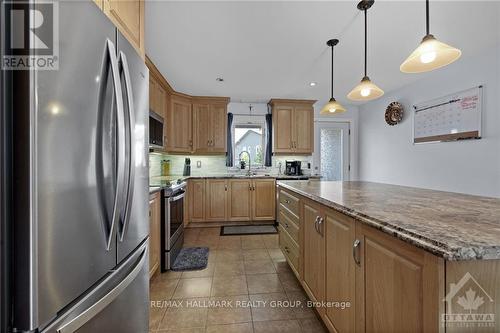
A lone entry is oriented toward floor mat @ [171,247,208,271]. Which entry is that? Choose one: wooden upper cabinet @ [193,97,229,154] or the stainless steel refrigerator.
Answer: the wooden upper cabinet

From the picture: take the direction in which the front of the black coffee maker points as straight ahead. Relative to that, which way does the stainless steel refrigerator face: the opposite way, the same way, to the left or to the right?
to the left

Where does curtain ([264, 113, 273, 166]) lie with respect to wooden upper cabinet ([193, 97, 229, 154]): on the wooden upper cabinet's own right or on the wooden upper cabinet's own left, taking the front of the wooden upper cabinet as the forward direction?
on the wooden upper cabinet's own left

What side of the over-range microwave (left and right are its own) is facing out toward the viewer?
right

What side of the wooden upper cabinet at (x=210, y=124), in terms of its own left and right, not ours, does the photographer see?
front

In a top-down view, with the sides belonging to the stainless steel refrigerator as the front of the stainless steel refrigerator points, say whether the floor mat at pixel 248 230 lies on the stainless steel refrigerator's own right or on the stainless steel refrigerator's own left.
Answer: on the stainless steel refrigerator's own left

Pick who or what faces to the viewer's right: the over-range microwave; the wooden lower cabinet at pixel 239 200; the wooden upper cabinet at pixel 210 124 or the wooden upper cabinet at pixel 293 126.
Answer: the over-range microwave

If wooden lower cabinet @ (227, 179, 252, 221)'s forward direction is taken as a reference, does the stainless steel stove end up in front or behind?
in front

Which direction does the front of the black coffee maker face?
toward the camera

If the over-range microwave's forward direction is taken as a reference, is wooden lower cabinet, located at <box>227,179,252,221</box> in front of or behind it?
in front

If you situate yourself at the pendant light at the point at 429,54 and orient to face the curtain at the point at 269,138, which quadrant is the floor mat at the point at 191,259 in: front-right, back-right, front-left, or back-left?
front-left

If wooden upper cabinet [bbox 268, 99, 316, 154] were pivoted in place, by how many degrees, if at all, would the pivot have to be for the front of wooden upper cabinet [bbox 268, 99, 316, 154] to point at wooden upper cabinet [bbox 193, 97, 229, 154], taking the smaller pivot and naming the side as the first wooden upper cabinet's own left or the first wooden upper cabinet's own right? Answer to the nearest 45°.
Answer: approximately 90° to the first wooden upper cabinet's own right

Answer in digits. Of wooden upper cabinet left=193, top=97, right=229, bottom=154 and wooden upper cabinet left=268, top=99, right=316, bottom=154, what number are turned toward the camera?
2

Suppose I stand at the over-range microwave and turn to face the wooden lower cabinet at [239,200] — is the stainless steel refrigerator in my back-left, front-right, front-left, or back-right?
back-right
